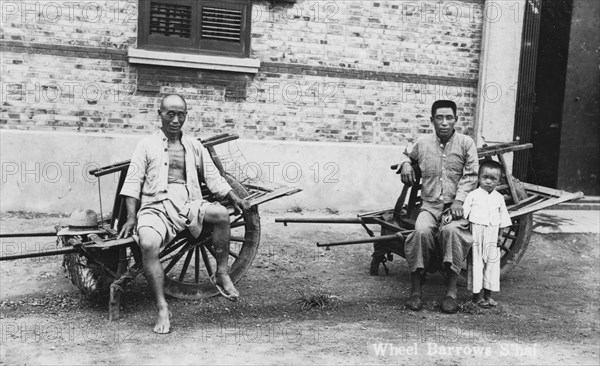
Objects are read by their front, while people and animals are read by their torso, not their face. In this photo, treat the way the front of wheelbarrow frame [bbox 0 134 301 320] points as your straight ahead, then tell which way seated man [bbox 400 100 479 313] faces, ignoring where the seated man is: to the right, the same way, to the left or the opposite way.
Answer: to the right

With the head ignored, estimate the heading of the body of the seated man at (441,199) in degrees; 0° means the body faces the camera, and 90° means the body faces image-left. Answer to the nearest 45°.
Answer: approximately 0°

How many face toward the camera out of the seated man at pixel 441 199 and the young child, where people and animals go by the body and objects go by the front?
2

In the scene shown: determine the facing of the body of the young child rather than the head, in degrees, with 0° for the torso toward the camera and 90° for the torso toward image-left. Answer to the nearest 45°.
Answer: approximately 0°

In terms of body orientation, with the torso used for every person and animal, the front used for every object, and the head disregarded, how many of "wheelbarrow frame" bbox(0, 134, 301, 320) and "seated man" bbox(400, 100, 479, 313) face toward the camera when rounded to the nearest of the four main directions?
1

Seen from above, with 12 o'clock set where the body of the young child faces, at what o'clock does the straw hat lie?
The straw hat is roughly at 2 o'clock from the young child.

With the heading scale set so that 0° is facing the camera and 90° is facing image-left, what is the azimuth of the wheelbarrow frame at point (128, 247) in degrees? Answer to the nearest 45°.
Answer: approximately 270°
